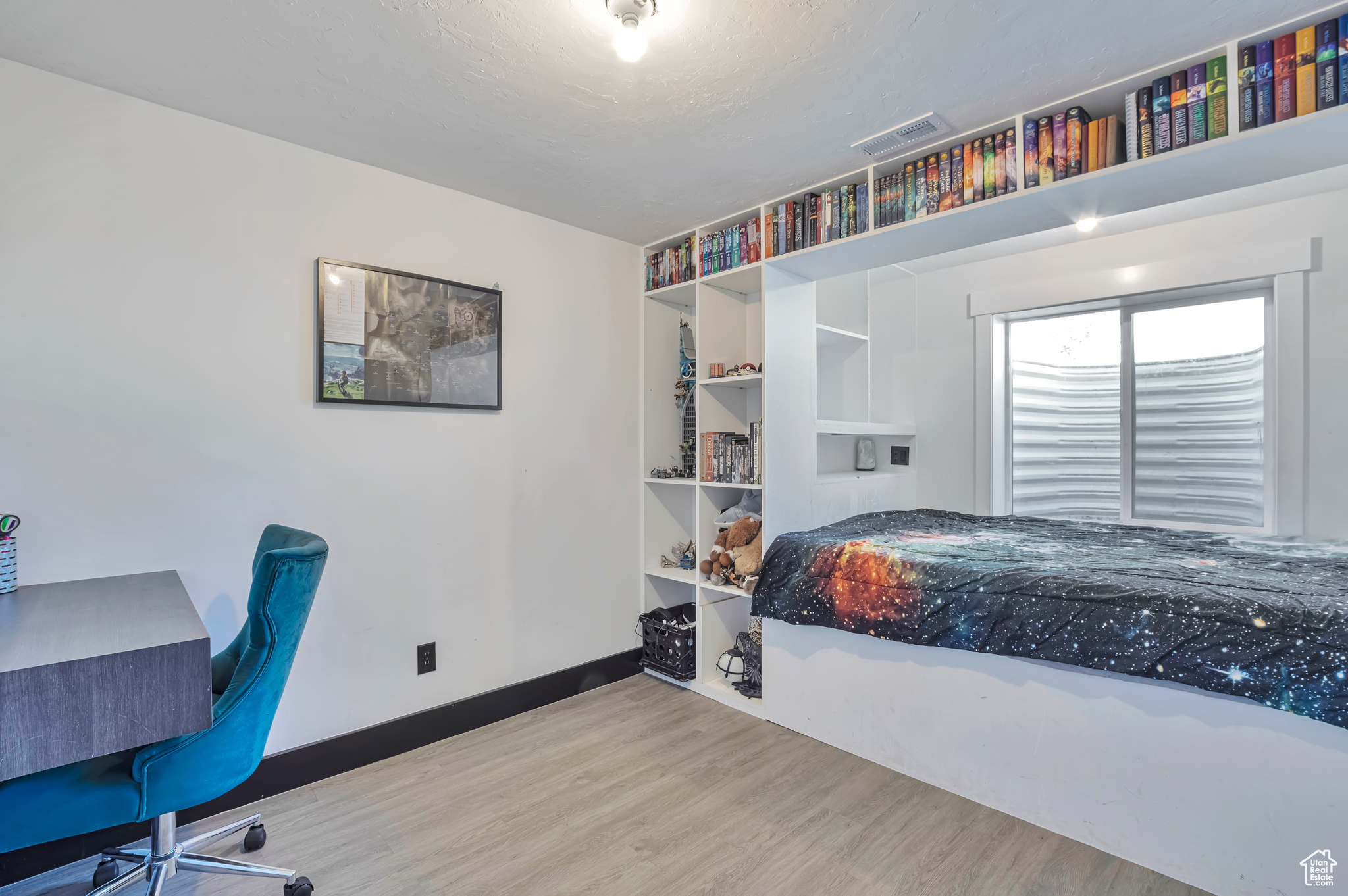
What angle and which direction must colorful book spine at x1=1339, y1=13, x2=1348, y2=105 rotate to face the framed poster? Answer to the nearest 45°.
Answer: approximately 45° to its right

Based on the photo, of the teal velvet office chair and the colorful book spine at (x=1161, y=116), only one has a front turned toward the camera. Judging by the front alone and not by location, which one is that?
the colorful book spine

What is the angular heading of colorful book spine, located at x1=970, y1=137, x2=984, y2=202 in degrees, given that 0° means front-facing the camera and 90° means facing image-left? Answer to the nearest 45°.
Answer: approximately 0°

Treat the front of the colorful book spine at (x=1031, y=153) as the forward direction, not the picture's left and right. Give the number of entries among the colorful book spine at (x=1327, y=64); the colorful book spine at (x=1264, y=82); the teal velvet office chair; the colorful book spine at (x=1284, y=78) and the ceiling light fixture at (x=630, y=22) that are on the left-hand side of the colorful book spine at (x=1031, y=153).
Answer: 3

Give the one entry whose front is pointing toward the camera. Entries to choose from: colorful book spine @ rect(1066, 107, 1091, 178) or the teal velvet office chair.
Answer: the colorful book spine

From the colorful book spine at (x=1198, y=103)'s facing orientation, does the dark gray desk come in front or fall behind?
in front

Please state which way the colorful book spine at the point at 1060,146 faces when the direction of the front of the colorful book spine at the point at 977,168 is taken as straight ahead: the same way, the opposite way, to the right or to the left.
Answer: the same way

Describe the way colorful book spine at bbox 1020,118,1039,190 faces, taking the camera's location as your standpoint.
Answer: facing the viewer

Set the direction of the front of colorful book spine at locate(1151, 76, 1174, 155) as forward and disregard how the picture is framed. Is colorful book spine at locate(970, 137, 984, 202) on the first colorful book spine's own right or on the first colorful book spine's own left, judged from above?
on the first colorful book spine's own right

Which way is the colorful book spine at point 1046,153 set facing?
toward the camera

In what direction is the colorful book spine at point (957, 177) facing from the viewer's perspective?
toward the camera
